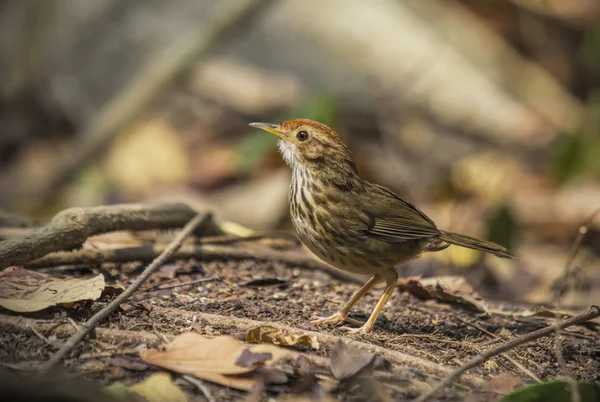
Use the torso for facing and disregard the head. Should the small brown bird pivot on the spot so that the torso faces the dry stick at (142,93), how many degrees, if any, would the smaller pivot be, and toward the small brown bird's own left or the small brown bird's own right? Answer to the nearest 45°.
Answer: approximately 45° to the small brown bird's own right

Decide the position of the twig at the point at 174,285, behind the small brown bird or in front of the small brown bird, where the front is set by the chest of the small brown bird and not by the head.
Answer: in front

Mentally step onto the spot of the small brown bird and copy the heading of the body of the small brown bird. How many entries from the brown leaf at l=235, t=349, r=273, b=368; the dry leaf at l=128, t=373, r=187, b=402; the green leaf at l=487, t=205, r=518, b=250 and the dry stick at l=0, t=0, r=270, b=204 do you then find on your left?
2

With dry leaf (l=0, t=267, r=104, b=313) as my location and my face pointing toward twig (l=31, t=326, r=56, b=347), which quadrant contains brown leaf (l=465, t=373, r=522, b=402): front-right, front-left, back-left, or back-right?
front-left

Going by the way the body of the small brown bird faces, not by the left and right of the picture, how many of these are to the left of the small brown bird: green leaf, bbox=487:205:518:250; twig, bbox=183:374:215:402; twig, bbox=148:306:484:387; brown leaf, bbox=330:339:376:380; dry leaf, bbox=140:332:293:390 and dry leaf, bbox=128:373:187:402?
5

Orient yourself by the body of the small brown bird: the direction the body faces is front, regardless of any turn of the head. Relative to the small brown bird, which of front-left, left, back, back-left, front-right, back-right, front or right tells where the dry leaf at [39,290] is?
front-left

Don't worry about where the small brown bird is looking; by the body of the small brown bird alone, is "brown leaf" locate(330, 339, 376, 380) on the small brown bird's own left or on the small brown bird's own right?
on the small brown bird's own left

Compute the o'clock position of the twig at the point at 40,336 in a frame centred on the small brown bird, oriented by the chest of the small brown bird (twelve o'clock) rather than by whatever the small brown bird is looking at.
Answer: The twig is roughly at 12 o'clock from the small brown bird.

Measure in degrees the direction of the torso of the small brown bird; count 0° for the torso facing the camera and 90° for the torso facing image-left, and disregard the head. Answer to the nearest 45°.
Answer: approximately 90°

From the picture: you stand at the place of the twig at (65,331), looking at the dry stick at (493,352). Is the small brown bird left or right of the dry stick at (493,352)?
left

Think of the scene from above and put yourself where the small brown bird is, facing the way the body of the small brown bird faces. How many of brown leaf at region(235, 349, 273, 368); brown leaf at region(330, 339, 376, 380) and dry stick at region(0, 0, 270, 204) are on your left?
2

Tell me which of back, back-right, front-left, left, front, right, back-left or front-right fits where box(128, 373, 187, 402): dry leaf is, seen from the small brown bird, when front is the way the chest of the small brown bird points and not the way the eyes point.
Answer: left
